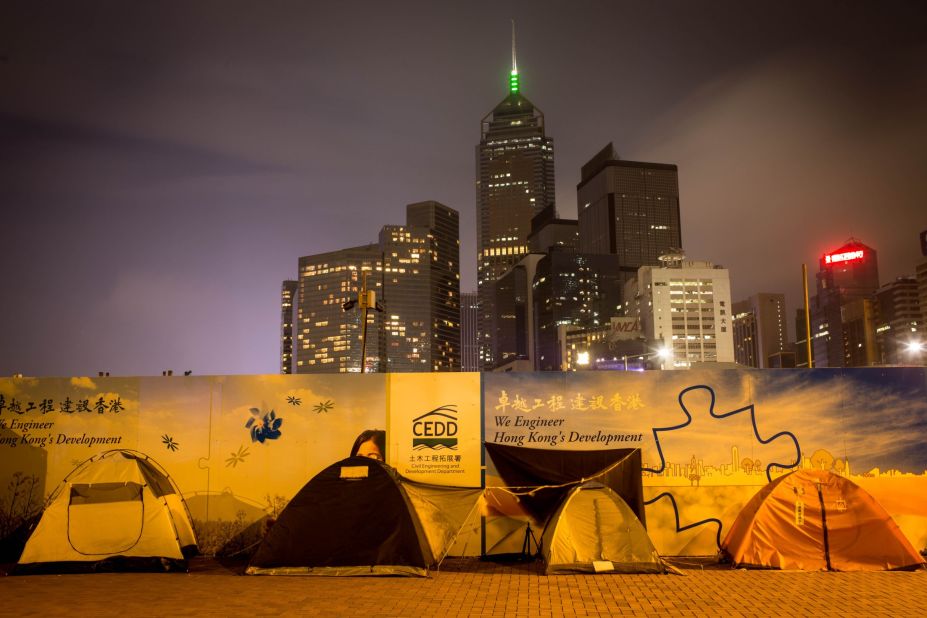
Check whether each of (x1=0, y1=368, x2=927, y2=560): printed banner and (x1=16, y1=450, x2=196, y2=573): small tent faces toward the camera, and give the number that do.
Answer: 2

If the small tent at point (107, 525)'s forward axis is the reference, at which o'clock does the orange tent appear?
The orange tent is roughly at 10 o'clock from the small tent.

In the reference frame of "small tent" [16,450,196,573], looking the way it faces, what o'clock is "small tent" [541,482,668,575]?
"small tent" [541,482,668,575] is roughly at 10 o'clock from "small tent" [16,450,196,573].

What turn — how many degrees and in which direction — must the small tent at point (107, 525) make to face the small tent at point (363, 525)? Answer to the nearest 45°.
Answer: approximately 45° to its left

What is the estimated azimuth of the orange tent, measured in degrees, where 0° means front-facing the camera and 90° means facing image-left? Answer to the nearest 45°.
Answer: approximately 0°

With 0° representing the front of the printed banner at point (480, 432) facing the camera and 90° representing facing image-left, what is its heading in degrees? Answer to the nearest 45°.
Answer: approximately 0°

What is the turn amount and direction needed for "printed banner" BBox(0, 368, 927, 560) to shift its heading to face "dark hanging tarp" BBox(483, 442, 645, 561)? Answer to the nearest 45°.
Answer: approximately 45° to its left

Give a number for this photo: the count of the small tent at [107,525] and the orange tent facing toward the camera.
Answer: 2

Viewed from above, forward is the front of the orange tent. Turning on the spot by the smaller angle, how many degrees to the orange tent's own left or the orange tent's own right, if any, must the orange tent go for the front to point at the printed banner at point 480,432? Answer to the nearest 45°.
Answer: approximately 90° to the orange tent's own right
